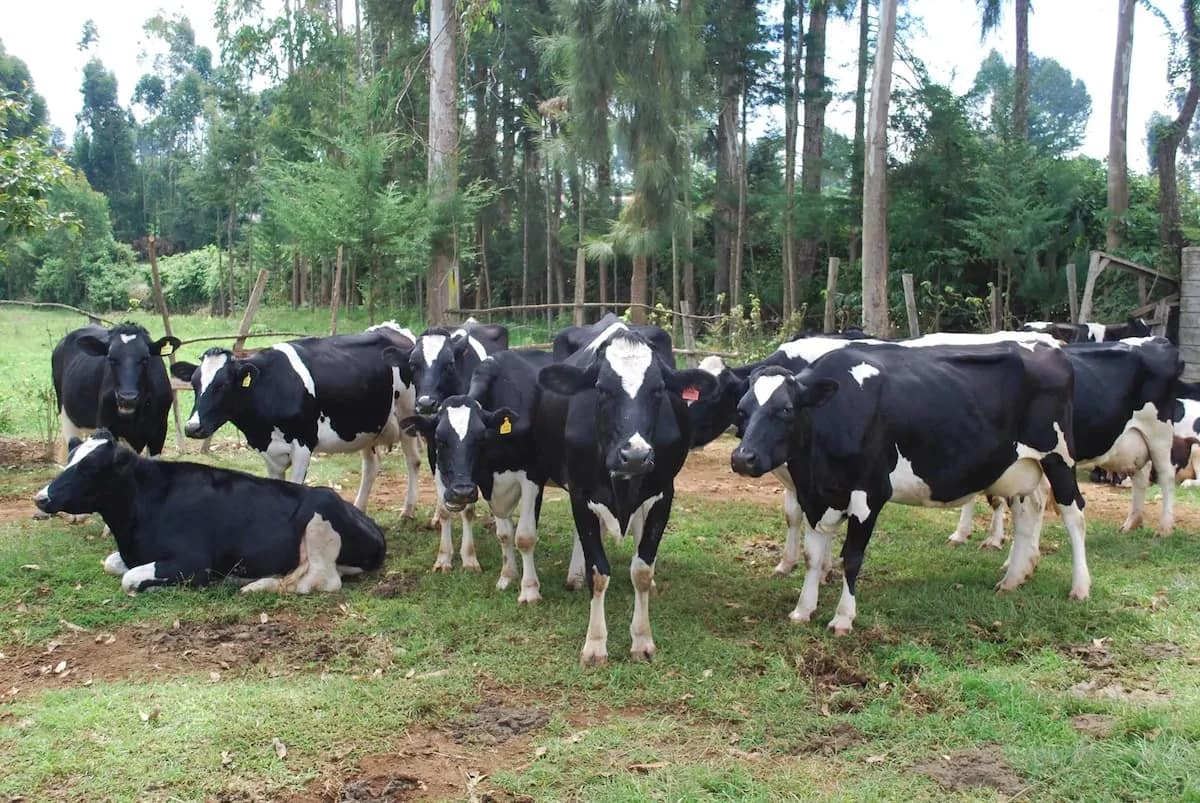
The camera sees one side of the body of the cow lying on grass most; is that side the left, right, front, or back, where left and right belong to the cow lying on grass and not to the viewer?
left

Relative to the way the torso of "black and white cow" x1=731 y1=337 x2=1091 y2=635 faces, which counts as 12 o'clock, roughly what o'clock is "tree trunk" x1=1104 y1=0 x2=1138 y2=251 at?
The tree trunk is roughly at 5 o'clock from the black and white cow.

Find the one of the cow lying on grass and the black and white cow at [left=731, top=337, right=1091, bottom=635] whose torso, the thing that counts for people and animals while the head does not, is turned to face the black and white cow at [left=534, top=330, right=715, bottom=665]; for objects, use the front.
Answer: the black and white cow at [left=731, top=337, right=1091, bottom=635]

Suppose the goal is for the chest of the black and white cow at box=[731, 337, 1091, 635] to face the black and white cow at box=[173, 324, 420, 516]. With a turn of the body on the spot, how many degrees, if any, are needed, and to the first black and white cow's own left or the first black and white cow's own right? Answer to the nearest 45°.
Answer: approximately 45° to the first black and white cow's own right

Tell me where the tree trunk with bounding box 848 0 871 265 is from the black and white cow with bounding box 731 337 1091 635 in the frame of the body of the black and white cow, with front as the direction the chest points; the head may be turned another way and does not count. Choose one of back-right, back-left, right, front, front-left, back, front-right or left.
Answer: back-right

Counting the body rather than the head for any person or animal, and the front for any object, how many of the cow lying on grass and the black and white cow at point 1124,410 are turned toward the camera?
0

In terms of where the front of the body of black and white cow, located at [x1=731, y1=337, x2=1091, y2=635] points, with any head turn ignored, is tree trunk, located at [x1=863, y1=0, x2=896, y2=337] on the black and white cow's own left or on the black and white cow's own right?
on the black and white cow's own right

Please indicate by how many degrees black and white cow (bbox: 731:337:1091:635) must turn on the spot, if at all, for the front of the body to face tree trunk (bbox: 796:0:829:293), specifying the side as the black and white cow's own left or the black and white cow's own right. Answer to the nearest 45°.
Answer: approximately 135° to the black and white cow's own right

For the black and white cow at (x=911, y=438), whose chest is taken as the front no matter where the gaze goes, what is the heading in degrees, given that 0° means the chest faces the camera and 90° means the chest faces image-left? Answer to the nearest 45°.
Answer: approximately 45°

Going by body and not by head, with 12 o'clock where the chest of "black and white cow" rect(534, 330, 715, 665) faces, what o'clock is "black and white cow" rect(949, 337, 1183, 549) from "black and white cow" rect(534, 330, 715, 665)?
"black and white cow" rect(949, 337, 1183, 549) is roughly at 8 o'clock from "black and white cow" rect(534, 330, 715, 665).
